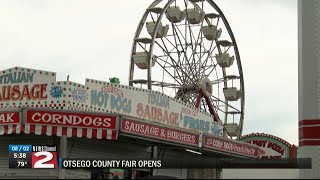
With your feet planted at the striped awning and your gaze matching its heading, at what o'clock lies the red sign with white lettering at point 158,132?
The red sign with white lettering is roughly at 8 o'clock from the striped awning.

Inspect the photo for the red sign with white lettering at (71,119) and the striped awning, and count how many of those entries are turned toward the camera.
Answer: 2

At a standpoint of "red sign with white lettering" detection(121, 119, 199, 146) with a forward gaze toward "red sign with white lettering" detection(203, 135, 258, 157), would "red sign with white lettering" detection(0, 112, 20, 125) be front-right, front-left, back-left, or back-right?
back-left

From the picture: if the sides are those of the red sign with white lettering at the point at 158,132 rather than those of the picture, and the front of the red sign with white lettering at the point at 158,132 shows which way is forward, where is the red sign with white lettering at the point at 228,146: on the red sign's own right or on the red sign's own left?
on the red sign's own left

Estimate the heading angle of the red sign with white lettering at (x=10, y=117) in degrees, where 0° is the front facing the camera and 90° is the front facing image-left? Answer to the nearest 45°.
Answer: approximately 0°

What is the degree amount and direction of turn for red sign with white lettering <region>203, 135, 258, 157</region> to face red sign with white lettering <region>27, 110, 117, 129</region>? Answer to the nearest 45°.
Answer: approximately 90° to its right

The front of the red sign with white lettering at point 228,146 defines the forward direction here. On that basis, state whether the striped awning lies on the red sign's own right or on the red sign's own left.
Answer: on the red sign's own right

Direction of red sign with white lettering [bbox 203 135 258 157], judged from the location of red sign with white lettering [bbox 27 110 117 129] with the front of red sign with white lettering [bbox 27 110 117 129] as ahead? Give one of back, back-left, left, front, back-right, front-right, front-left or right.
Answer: back-left

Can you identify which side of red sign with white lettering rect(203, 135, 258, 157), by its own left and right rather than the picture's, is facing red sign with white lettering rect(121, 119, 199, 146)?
right

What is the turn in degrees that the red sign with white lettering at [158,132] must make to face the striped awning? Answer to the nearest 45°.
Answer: approximately 90° to its right
